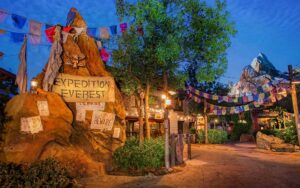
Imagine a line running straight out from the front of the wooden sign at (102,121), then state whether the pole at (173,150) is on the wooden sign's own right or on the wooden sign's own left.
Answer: on the wooden sign's own left

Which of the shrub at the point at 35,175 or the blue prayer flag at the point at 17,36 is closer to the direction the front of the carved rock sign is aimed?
the shrub

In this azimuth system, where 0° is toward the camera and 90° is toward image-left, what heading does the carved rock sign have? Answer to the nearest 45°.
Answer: approximately 0°

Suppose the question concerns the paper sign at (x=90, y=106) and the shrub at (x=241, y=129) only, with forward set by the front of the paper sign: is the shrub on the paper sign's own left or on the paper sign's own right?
on the paper sign's own left
